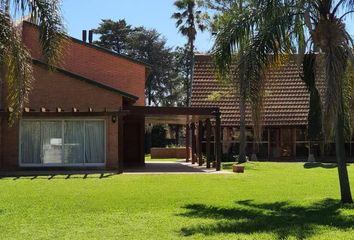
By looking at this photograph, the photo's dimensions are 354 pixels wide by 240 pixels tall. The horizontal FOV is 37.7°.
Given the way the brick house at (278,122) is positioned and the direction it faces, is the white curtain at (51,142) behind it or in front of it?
in front

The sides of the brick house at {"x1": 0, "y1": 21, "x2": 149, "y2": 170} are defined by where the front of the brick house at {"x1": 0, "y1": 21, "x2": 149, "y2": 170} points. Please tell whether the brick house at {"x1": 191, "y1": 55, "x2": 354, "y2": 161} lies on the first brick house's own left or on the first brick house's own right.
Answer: on the first brick house's own left

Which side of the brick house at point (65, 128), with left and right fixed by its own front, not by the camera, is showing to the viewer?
front

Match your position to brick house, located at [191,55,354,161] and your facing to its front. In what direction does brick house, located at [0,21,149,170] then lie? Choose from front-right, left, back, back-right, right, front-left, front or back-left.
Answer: front-right

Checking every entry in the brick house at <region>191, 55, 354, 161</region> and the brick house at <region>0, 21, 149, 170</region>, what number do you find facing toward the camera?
2

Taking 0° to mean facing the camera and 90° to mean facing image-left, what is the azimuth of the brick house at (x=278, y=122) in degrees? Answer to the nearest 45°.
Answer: approximately 0°

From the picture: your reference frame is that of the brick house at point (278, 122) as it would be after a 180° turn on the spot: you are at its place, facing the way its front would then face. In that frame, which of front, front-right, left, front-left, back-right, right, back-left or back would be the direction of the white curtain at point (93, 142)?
back-left

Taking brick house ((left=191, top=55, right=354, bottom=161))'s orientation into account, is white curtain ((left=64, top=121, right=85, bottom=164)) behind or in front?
in front

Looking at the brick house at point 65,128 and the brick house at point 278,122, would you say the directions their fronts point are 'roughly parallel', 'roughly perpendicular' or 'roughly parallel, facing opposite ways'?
roughly parallel
